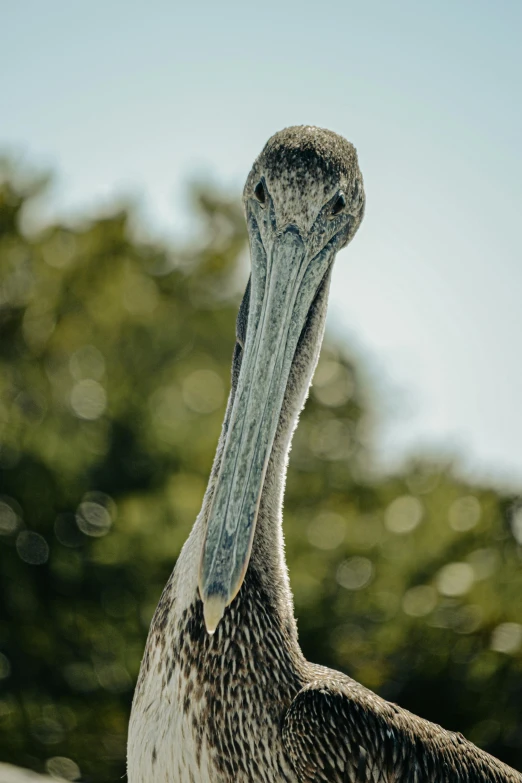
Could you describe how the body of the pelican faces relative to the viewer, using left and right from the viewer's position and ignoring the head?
facing the viewer and to the left of the viewer
